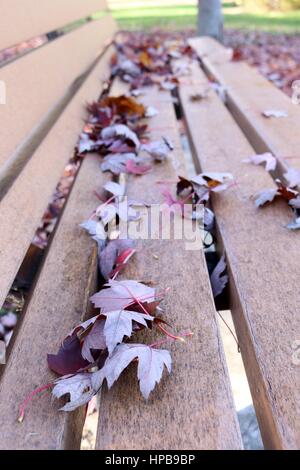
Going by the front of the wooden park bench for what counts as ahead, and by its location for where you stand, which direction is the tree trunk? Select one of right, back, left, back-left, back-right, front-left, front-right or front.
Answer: left

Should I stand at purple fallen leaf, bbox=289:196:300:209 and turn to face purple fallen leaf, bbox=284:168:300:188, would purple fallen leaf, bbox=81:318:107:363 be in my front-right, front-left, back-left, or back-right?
back-left

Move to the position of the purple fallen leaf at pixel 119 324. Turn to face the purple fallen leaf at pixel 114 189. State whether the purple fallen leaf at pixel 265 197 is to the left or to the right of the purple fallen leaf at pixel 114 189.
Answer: right

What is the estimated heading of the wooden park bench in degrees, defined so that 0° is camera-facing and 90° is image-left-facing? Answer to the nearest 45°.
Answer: approximately 270°
